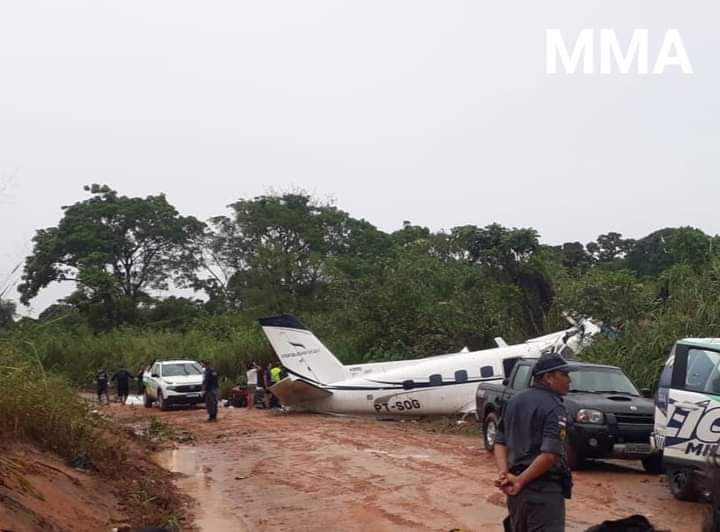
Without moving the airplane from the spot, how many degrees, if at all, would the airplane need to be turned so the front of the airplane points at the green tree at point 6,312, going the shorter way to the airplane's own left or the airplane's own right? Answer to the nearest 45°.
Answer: approximately 135° to the airplane's own left

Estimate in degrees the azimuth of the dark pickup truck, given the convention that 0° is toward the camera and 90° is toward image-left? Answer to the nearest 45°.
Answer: approximately 315°

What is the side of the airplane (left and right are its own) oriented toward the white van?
right

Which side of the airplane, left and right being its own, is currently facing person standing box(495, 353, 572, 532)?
right

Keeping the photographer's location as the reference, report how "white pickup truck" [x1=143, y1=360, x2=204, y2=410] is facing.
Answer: facing the viewer and to the right of the viewer

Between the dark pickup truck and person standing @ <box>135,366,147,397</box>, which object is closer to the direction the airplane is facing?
the dark pickup truck

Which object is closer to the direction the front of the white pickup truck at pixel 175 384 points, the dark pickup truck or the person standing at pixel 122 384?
the dark pickup truck

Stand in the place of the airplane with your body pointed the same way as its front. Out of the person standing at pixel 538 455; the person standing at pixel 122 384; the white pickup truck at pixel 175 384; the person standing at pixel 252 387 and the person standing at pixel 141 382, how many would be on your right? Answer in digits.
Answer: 1

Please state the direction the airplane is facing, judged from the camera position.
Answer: facing to the right of the viewer
